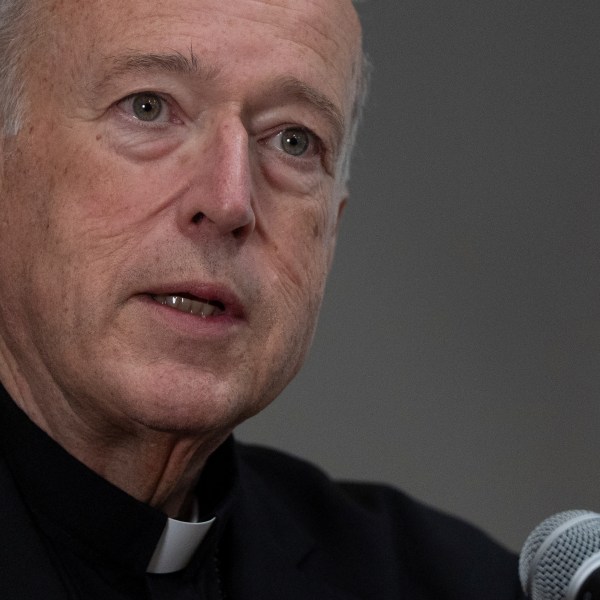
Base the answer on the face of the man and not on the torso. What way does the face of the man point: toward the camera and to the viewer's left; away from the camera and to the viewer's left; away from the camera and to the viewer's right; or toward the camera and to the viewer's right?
toward the camera and to the viewer's right

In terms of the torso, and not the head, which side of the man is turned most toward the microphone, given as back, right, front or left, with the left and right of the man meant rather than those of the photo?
front

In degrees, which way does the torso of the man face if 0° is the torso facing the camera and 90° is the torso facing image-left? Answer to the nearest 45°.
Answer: approximately 315°

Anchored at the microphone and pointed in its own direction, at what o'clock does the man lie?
The man is roughly at 11 o'clock from the microphone.

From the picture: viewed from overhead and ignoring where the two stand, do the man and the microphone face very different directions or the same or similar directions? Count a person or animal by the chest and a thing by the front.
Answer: very different directions

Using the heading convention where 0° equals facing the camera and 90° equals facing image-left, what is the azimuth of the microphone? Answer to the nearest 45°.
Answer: approximately 135°
